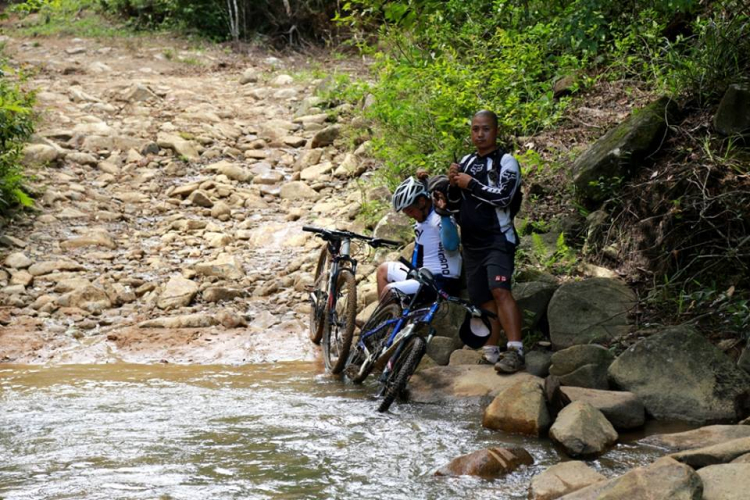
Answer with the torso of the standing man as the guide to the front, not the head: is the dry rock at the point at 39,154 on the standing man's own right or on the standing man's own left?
on the standing man's own right

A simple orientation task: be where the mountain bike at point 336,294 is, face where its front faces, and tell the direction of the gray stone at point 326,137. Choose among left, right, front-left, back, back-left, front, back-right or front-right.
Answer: back

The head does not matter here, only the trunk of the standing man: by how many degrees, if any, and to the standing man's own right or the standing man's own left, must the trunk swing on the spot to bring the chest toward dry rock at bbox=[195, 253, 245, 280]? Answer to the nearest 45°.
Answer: approximately 90° to the standing man's own right

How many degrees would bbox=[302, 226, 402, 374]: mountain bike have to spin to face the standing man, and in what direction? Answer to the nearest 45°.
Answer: approximately 45° to its left

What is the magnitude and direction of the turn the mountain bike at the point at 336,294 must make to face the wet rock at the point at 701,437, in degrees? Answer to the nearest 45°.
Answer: approximately 45° to its left

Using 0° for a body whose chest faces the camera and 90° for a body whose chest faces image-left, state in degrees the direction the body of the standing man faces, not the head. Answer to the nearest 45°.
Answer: approximately 45°

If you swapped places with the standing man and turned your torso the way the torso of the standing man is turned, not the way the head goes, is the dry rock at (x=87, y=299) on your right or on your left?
on your right

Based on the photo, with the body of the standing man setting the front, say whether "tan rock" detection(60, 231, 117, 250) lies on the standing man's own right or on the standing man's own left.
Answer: on the standing man's own right
